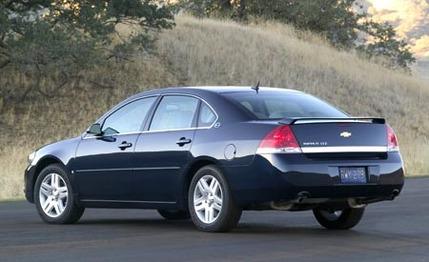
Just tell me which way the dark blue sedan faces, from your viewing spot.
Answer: facing away from the viewer and to the left of the viewer
